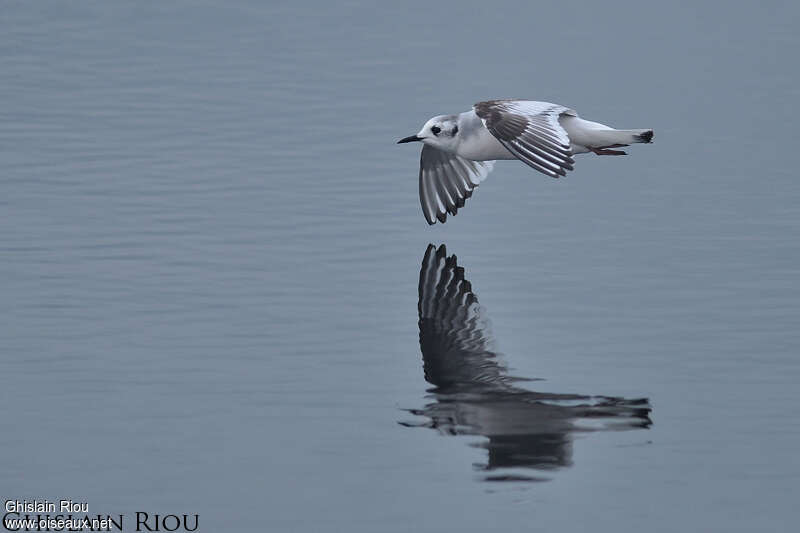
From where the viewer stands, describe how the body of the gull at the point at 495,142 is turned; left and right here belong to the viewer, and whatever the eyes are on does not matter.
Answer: facing to the left of the viewer
